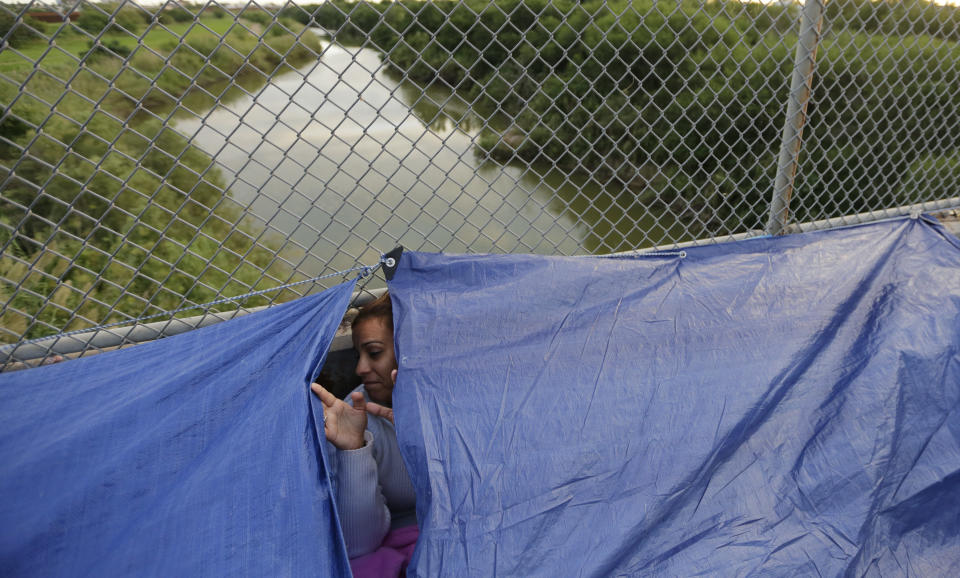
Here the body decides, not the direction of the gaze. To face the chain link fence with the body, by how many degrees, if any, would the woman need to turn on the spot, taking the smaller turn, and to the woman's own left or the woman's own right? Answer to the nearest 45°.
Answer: approximately 135° to the woman's own right

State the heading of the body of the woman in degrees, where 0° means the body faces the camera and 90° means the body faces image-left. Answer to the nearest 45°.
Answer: approximately 45°

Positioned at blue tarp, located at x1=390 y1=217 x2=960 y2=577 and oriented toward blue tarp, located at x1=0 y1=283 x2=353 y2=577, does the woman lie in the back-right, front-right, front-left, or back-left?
front-right

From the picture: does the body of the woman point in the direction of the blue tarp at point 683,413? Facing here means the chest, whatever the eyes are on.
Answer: no
